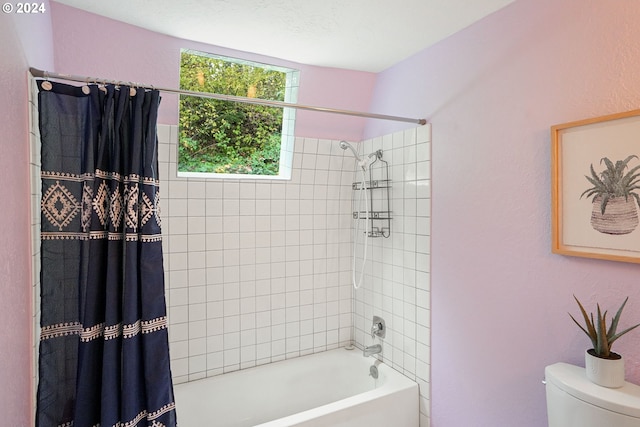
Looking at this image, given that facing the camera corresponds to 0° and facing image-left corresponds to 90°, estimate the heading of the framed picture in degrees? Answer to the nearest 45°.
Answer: approximately 45°

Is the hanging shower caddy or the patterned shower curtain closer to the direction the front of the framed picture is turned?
the patterned shower curtain

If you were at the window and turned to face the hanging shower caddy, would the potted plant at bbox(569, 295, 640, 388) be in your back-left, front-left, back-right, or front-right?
front-right

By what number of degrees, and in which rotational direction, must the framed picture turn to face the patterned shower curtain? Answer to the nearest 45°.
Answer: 0° — it already faces it

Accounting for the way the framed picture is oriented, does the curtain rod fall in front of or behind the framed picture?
in front

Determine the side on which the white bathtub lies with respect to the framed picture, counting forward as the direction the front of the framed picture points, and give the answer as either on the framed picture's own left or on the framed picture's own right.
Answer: on the framed picture's own right

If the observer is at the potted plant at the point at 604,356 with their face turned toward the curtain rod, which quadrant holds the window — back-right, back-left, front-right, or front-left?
front-right
